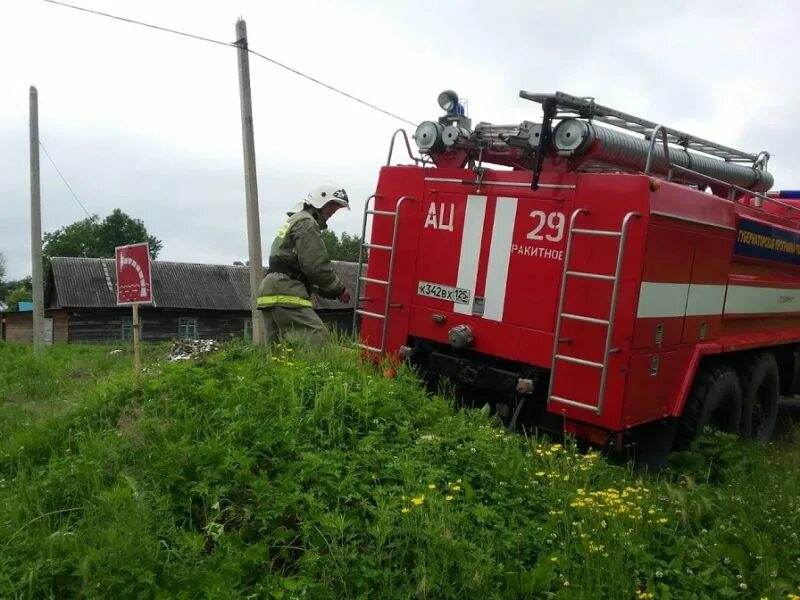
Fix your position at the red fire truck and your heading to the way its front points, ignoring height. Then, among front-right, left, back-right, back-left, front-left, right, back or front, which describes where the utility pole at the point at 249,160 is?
left

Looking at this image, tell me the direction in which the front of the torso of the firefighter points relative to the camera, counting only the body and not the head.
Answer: to the viewer's right

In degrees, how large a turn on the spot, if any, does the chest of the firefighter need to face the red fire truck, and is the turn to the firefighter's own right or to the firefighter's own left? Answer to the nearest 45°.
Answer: approximately 45° to the firefighter's own right

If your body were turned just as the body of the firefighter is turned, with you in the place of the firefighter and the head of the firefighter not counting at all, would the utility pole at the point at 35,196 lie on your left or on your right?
on your left

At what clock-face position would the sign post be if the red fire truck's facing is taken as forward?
The sign post is roughly at 7 o'clock from the red fire truck.

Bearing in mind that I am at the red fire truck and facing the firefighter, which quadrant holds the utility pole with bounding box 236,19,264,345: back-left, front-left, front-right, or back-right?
front-right

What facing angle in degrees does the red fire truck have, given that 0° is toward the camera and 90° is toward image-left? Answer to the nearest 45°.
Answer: approximately 225°

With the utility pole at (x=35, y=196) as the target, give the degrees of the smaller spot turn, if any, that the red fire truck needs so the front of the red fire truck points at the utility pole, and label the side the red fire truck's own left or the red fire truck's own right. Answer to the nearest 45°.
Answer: approximately 90° to the red fire truck's own left

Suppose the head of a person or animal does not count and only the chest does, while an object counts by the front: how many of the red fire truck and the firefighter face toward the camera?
0

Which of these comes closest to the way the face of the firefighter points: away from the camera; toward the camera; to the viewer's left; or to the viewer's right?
to the viewer's right

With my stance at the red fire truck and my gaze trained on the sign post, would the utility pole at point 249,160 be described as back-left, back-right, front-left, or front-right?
front-right
